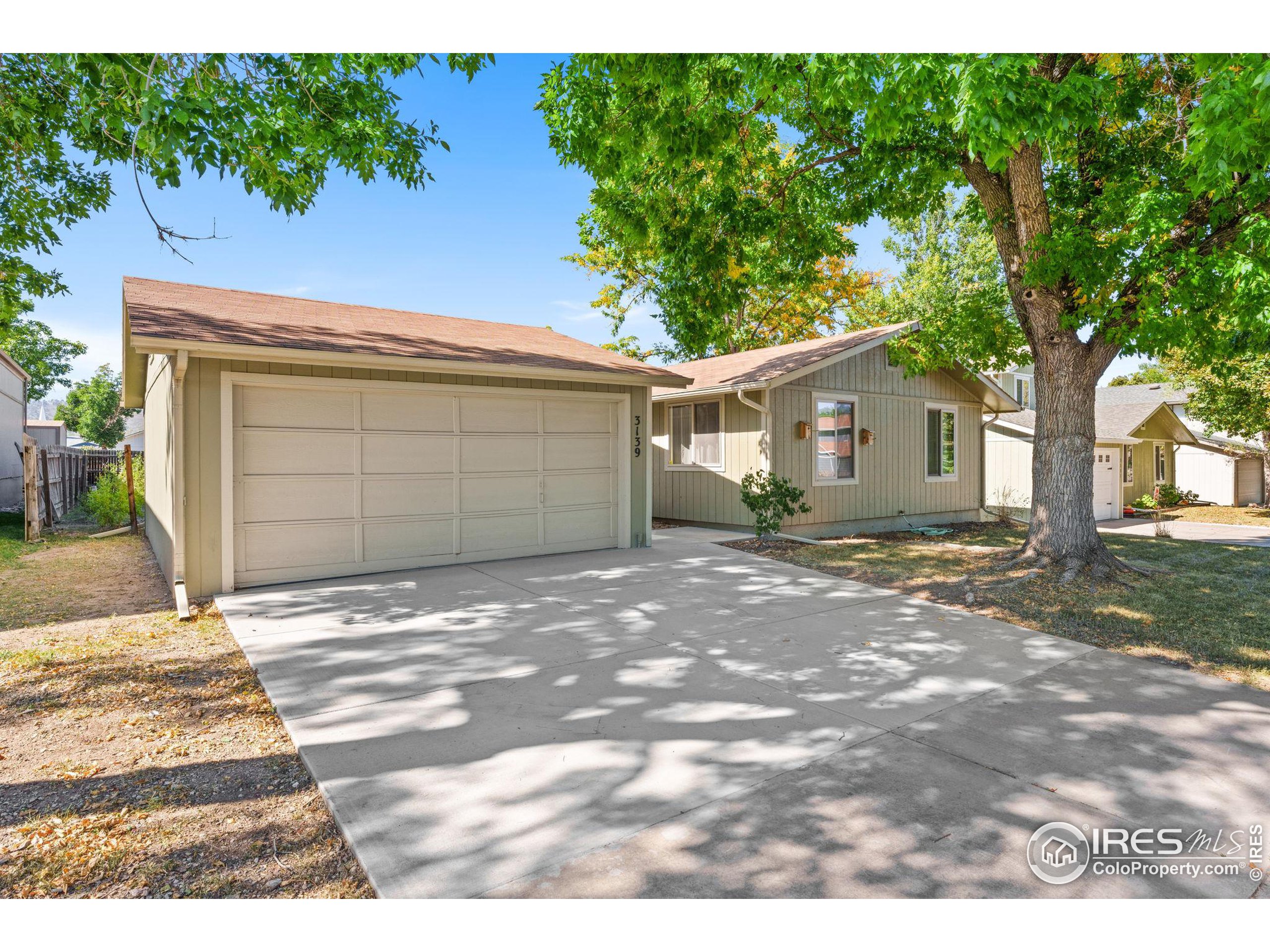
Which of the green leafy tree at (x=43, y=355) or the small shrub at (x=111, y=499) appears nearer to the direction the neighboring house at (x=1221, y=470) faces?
the small shrub

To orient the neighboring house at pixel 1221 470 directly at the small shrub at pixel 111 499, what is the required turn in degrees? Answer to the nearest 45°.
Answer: approximately 90° to its right

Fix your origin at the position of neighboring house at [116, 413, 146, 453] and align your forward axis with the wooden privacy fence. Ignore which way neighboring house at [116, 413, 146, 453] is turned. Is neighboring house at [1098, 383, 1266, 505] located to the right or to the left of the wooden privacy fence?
left

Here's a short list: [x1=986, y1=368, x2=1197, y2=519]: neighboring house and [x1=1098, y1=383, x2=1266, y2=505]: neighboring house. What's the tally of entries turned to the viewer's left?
0

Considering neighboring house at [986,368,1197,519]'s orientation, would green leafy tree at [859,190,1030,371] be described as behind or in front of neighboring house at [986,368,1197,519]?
behind

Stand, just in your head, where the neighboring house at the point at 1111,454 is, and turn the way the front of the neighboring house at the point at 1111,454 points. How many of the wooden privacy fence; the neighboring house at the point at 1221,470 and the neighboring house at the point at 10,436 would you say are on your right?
2

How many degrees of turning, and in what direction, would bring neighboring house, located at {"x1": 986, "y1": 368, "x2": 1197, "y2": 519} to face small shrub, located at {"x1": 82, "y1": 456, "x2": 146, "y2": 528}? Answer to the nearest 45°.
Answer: approximately 90° to its right

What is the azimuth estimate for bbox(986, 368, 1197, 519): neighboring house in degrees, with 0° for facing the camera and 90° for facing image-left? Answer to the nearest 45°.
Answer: approximately 315°

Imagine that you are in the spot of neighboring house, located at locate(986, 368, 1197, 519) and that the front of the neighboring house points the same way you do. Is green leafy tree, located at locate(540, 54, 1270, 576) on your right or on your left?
on your right

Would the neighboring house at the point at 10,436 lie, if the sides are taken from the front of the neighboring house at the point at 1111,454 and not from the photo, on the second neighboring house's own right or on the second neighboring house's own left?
on the second neighboring house's own right

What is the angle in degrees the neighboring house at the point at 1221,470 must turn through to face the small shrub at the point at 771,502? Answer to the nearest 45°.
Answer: approximately 45° to its right

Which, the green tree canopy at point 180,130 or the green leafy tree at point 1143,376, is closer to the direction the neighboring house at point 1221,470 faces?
the green tree canopy

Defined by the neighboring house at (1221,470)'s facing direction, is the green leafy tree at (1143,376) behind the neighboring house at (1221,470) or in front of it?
behind

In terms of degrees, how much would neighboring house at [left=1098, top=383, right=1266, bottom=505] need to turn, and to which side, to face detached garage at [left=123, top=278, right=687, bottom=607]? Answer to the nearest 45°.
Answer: approximately 45° to its right
